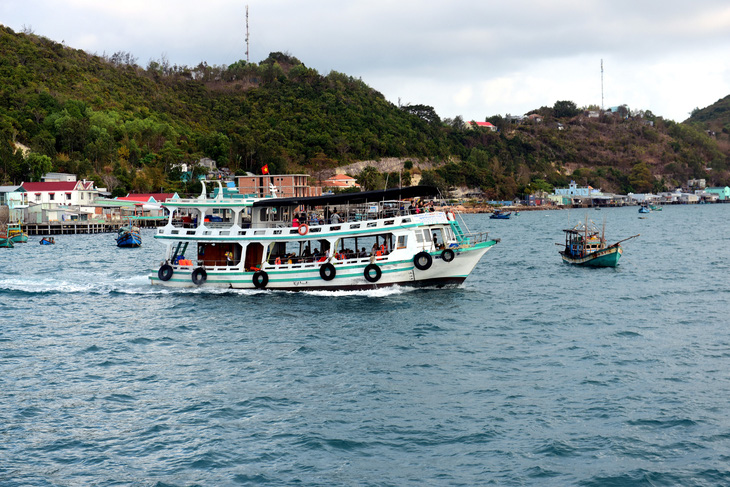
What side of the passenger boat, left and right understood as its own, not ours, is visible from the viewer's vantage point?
right
